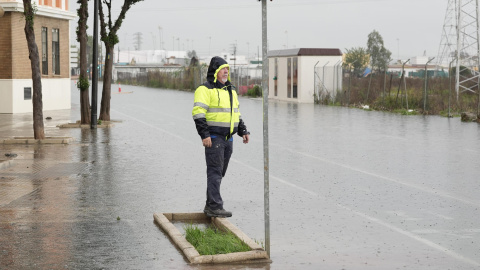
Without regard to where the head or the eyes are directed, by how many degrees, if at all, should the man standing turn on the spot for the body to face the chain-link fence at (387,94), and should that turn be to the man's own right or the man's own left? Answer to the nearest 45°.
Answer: approximately 135° to the man's own left

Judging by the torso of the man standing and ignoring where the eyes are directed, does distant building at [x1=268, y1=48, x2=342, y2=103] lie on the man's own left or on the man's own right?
on the man's own left

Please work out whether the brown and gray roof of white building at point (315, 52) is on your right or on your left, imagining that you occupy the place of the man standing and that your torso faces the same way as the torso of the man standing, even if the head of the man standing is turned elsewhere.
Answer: on your left

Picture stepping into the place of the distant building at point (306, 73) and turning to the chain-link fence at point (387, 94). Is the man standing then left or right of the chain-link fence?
right

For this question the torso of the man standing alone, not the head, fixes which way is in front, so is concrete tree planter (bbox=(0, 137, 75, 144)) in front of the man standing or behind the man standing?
behind

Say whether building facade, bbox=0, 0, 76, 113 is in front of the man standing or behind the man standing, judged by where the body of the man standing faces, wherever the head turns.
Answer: behind

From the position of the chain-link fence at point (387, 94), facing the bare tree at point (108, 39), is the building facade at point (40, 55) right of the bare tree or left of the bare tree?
right

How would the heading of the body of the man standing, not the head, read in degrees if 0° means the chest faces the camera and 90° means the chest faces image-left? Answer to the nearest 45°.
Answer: approximately 315°
